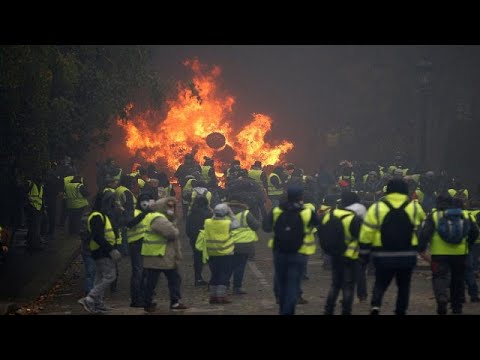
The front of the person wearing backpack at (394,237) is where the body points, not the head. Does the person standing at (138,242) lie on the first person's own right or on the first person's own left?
on the first person's own left

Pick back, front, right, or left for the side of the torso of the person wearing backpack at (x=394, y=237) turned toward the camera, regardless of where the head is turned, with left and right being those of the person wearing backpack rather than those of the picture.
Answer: back

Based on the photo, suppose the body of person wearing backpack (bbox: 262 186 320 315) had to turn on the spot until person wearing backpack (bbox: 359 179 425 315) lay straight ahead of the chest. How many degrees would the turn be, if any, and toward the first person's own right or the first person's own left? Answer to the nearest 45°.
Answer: approximately 90° to the first person's own right

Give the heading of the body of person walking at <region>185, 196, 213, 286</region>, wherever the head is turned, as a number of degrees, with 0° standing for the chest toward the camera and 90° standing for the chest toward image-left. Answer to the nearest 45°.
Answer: approximately 225°

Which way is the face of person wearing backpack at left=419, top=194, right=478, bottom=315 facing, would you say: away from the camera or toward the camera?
away from the camera

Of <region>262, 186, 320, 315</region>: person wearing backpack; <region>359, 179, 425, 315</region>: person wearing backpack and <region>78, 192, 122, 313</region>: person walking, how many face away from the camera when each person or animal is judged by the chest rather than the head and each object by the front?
2

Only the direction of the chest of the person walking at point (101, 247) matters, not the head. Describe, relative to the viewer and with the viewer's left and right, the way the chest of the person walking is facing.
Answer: facing to the right of the viewer

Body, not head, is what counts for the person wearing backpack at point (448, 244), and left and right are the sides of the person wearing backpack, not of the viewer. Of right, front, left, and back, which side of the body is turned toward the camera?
back

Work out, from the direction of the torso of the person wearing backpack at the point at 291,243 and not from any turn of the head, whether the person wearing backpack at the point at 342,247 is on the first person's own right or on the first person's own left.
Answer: on the first person's own right

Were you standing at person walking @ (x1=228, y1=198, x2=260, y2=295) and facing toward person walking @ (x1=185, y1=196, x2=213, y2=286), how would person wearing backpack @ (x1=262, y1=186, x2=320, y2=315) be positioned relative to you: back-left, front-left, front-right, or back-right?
back-left

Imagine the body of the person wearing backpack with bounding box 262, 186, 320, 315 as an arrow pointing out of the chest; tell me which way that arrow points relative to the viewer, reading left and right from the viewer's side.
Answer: facing away from the viewer
